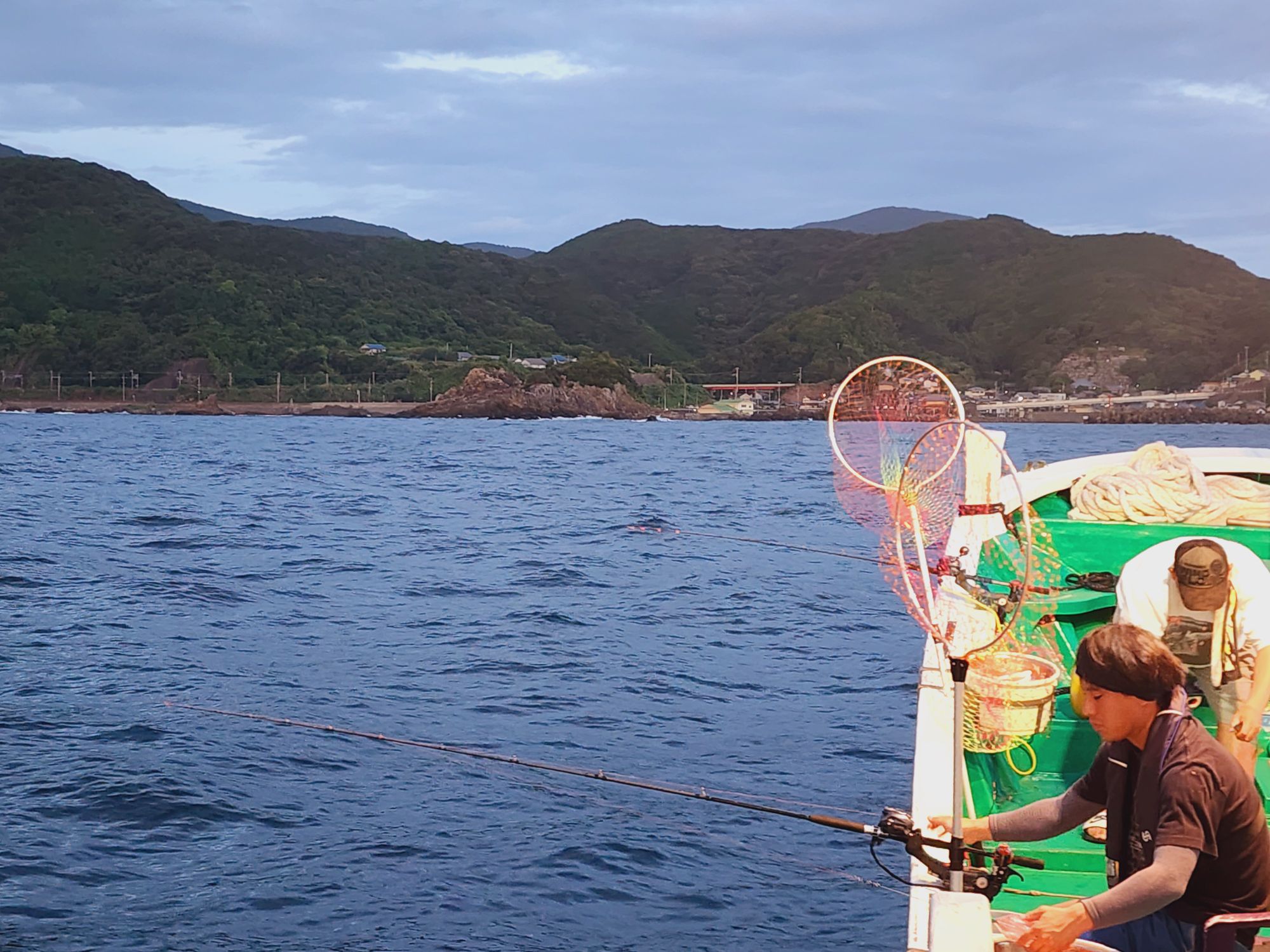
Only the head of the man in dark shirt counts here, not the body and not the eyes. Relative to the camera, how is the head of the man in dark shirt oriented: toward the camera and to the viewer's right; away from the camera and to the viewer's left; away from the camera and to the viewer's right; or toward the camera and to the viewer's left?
toward the camera and to the viewer's left

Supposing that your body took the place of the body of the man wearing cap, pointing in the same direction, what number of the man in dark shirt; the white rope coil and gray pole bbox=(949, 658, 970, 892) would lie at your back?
1

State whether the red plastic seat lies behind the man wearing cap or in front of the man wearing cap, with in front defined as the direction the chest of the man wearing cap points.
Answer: in front

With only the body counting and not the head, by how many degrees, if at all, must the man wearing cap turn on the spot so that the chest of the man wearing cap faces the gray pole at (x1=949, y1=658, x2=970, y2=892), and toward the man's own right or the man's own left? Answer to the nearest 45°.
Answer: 0° — they already face it

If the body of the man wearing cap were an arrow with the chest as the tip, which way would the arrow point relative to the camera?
toward the camera

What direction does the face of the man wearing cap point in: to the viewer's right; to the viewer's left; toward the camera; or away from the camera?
toward the camera

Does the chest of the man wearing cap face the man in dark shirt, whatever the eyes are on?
yes

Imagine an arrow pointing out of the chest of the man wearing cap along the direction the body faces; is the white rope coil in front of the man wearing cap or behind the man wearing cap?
behind
